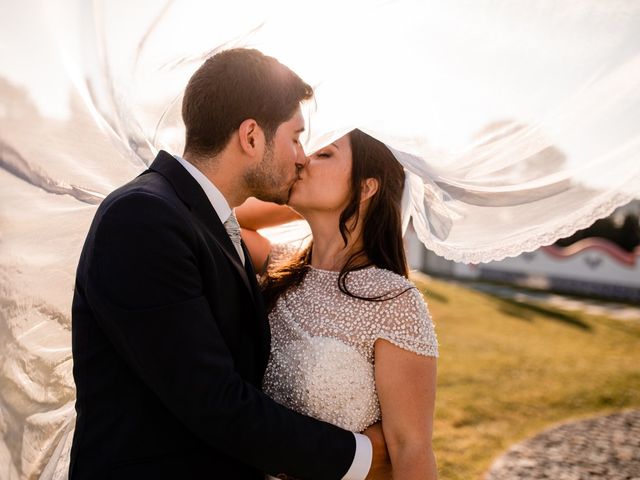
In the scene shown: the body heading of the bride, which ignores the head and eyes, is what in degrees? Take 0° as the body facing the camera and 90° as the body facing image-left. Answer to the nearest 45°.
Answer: approximately 45°

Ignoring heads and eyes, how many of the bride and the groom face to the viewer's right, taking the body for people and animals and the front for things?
1

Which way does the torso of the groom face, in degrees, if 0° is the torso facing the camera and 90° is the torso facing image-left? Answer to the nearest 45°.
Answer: approximately 270°

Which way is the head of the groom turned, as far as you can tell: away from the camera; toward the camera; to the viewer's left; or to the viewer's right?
to the viewer's right

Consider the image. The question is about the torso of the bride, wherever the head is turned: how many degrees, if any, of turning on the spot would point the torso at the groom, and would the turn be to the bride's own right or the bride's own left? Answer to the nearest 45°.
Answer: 0° — they already face them
